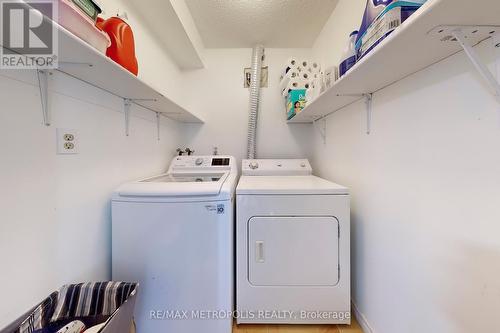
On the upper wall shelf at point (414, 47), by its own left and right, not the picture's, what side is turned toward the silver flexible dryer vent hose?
right

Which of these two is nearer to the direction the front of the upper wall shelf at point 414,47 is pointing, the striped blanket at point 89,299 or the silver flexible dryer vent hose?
the striped blanket

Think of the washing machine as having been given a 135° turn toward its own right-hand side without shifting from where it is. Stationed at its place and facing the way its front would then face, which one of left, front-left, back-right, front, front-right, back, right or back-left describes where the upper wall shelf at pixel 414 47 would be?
back

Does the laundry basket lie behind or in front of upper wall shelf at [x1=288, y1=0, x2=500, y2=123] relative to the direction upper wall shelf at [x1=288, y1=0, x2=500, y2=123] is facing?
in front

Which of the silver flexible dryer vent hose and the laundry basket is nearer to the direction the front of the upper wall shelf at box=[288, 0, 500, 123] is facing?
the laundry basket

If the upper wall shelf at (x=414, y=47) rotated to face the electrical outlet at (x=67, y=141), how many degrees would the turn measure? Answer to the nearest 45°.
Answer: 0° — it already faces it

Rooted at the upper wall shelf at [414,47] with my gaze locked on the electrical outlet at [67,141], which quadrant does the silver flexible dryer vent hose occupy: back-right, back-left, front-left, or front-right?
front-right

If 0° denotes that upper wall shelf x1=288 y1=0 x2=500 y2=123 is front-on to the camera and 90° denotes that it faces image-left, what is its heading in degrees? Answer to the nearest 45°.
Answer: approximately 45°

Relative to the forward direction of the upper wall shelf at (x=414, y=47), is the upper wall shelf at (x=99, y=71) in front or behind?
in front

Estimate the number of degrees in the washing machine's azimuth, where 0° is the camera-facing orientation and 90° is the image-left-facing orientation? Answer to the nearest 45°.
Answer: approximately 0°
